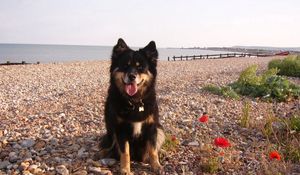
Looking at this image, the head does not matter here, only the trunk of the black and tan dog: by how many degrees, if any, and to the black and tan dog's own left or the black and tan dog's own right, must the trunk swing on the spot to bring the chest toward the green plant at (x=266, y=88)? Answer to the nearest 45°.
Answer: approximately 135° to the black and tan dog's own left

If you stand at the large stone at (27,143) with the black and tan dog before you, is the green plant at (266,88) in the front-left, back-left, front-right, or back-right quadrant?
front-left

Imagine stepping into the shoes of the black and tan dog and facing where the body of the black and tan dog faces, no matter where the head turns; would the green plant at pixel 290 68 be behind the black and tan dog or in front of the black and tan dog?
behind

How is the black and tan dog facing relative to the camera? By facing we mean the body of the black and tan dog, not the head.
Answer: toward the camera

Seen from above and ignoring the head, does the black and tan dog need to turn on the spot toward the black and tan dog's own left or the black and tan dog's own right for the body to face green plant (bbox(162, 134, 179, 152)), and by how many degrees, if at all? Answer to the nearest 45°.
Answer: approximately 135° to the black and tan dog's own left

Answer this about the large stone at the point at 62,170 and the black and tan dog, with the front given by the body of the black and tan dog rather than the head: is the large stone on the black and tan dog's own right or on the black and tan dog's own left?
on the black and tan dog's own right

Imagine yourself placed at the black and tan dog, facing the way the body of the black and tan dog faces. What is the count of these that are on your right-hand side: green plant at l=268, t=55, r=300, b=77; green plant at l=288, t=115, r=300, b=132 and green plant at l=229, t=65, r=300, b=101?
0

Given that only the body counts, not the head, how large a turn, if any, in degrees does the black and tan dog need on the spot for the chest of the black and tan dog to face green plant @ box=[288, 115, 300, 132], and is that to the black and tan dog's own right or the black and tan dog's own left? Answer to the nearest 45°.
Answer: approximately 135° to the black and tan dog's own left

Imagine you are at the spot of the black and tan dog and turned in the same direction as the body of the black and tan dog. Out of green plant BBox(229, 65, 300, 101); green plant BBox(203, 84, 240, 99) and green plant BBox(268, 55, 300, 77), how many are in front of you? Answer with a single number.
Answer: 0

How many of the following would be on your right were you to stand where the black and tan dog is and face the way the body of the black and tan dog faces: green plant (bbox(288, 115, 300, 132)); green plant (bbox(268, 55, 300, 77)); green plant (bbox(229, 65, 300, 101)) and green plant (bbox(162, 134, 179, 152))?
0

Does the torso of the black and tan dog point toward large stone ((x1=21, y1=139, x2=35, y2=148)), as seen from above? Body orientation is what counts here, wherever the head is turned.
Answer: no

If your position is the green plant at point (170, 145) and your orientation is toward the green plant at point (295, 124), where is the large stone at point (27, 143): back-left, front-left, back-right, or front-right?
back-left

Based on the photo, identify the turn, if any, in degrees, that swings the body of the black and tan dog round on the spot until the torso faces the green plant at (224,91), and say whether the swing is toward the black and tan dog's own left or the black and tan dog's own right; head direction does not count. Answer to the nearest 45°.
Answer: approximately 135° to the black and tan dog's own left

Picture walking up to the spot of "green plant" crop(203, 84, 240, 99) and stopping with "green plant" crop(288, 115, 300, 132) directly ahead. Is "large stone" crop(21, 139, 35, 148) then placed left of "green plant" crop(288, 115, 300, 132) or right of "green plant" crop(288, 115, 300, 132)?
right
